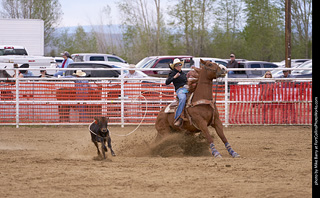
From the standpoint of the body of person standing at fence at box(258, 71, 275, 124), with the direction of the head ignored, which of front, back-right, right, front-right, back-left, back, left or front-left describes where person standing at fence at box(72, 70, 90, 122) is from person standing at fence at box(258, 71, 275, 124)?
right

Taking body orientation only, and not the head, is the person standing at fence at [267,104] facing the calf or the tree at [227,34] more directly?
the calf

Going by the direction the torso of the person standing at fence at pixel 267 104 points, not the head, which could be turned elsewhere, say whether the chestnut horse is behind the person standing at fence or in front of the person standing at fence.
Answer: in front

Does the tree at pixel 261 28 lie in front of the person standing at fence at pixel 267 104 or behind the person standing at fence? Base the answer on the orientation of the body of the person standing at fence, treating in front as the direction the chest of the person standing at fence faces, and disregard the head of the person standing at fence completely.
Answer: behind

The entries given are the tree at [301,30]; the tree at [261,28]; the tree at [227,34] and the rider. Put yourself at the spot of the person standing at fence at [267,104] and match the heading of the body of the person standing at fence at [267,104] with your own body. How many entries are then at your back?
3

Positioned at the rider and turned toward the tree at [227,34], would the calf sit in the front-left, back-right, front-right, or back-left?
back-left

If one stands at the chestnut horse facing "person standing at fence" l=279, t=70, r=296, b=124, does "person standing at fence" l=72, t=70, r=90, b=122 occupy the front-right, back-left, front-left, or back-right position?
front-left

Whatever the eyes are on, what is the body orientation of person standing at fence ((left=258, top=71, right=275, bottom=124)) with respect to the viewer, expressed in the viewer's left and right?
facing the viewer

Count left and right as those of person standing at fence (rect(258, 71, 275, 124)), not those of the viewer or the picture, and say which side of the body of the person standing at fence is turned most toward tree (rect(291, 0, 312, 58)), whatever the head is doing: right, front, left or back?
back

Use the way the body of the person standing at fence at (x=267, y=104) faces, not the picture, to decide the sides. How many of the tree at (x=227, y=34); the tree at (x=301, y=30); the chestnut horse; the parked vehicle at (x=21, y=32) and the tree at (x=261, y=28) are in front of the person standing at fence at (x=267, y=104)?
1

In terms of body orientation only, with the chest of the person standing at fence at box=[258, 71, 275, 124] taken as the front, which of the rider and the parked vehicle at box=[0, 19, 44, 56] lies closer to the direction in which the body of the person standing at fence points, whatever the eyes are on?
the rider

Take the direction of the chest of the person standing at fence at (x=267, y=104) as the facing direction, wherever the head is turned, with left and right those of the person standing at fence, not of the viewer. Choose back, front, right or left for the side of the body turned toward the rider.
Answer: front

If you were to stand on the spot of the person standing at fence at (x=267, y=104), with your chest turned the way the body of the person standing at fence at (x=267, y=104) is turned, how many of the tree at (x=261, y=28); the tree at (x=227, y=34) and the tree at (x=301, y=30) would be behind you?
3
